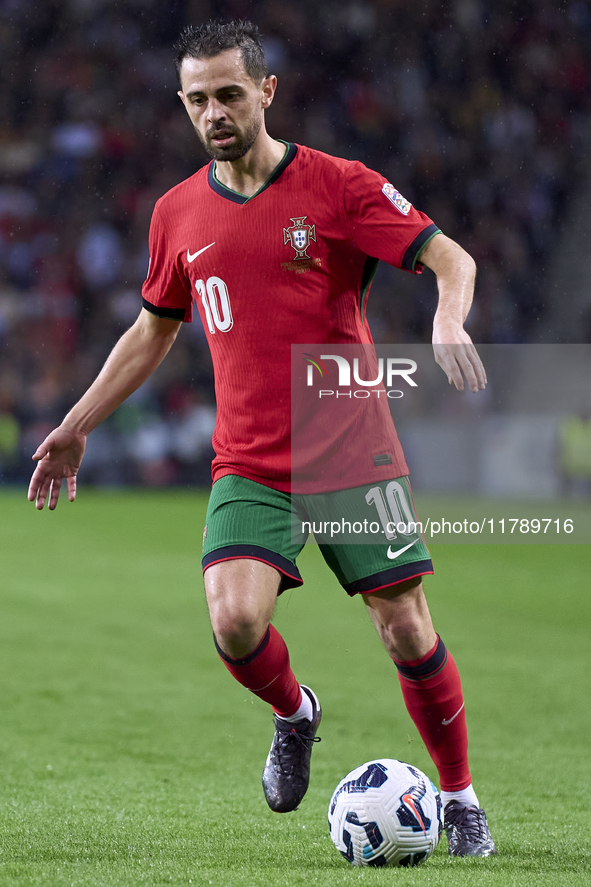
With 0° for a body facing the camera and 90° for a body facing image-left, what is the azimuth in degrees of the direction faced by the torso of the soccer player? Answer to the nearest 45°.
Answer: approximately 45°
